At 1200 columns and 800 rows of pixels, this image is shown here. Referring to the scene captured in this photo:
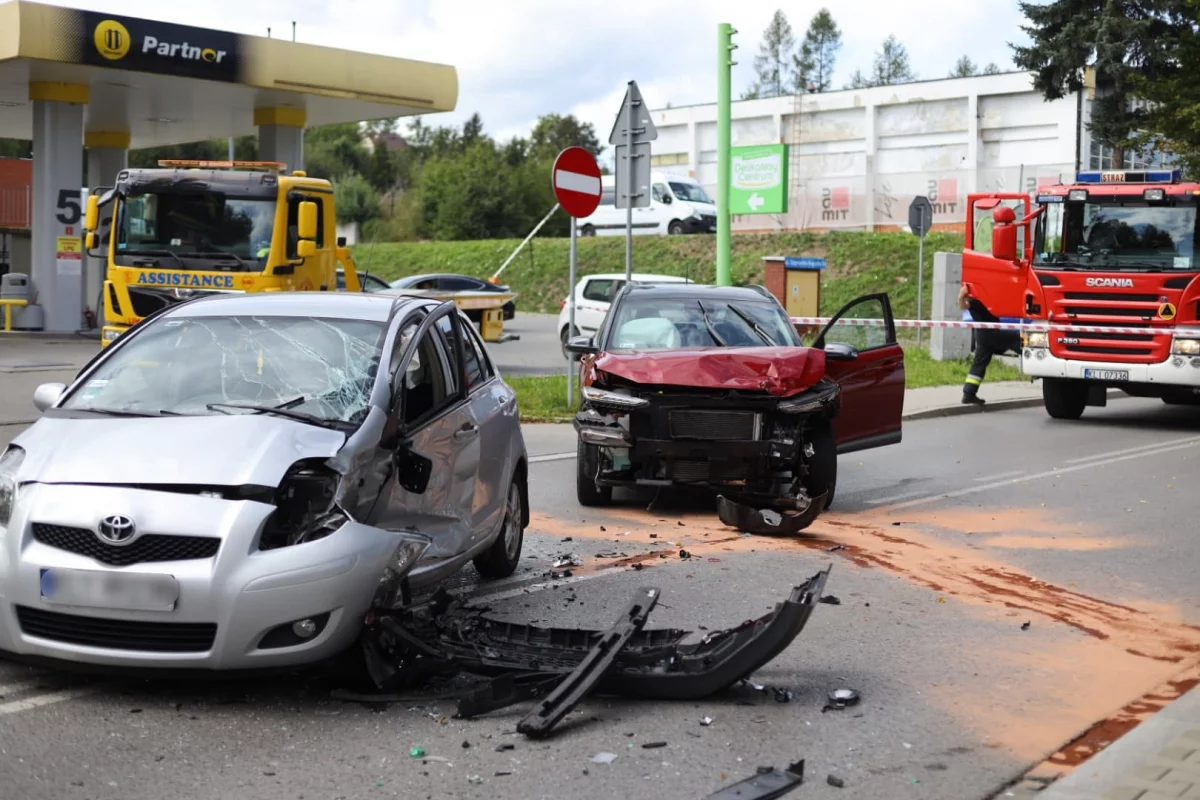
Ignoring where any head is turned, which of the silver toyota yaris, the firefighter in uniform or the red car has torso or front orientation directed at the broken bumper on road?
the red car

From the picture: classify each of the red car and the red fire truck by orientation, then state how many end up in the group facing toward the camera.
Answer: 2

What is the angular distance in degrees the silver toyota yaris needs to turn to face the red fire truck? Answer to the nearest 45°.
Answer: approximately 180°

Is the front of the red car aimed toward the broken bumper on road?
yes

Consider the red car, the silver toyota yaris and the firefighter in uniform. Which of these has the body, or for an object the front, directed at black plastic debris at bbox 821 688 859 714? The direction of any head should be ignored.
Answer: the red car

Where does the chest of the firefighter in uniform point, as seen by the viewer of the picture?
to the viewer's right

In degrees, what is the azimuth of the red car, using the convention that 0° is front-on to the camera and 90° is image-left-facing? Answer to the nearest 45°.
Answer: approximately 0°

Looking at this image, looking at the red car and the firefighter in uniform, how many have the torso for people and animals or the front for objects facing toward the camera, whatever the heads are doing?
1

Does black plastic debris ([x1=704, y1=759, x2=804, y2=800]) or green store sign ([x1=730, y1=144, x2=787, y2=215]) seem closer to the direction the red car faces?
the black plastic debris

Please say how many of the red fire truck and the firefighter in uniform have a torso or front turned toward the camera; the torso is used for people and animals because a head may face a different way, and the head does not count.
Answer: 1
